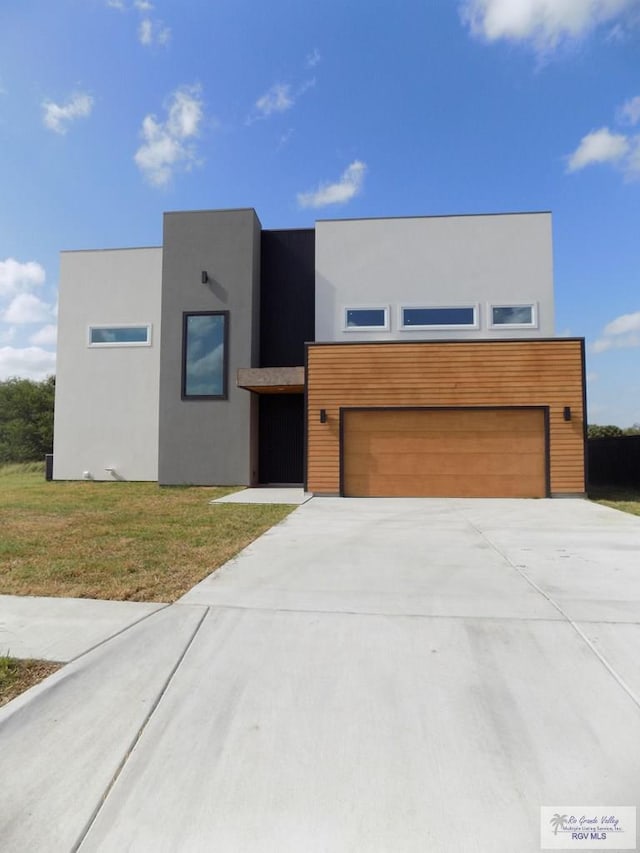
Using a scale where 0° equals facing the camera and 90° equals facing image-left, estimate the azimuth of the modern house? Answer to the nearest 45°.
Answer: approximately 0°

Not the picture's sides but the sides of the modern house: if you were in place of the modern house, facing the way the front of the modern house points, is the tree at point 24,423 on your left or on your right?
on your right

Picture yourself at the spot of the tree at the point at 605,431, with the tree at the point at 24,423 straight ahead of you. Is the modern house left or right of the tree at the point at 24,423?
left

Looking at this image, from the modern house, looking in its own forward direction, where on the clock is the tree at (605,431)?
The tree is roughly at 8 o'clock from the modern house.
